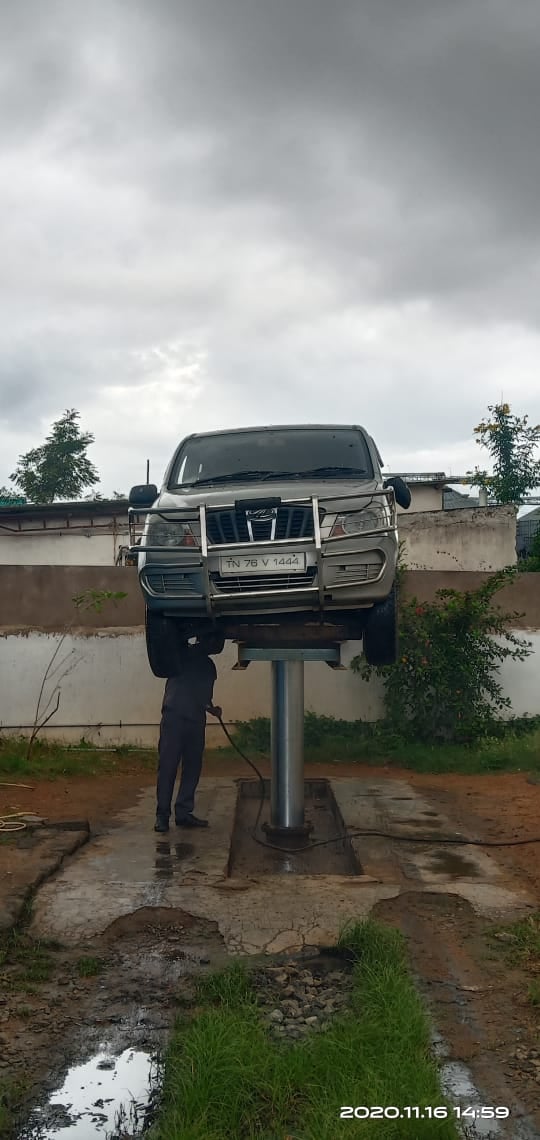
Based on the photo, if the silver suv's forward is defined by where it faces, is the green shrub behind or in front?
behind
